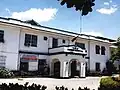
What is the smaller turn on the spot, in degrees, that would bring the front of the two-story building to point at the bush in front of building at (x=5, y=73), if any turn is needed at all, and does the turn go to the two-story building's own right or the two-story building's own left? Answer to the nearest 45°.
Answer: approximately 90° to the two-story building's own right

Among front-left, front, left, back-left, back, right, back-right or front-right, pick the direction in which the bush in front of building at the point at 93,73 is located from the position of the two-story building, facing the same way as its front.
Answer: left
